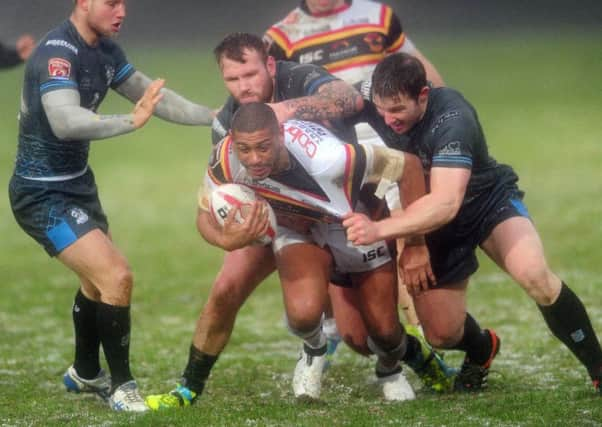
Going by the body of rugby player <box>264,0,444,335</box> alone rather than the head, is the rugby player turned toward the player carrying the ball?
yes

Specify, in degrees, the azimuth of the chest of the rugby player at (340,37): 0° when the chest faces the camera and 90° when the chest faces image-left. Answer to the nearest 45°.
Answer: approximately 0°

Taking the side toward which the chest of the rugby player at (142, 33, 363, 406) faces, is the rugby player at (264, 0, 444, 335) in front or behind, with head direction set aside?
behind

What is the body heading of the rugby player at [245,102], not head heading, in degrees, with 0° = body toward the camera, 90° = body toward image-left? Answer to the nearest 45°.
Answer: approximately 45°

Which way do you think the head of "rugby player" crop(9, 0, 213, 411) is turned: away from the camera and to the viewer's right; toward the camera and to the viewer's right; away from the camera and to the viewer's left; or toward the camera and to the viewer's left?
toward the camera and to the viewer's right

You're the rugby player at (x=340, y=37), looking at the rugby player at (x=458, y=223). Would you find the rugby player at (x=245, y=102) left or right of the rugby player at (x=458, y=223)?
right
